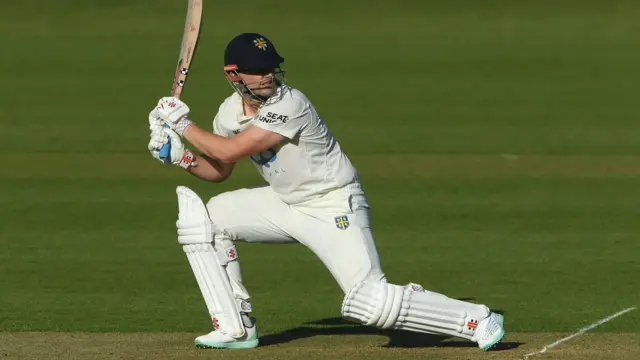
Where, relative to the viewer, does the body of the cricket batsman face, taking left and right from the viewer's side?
facing the viewer and to the left of the viewer
